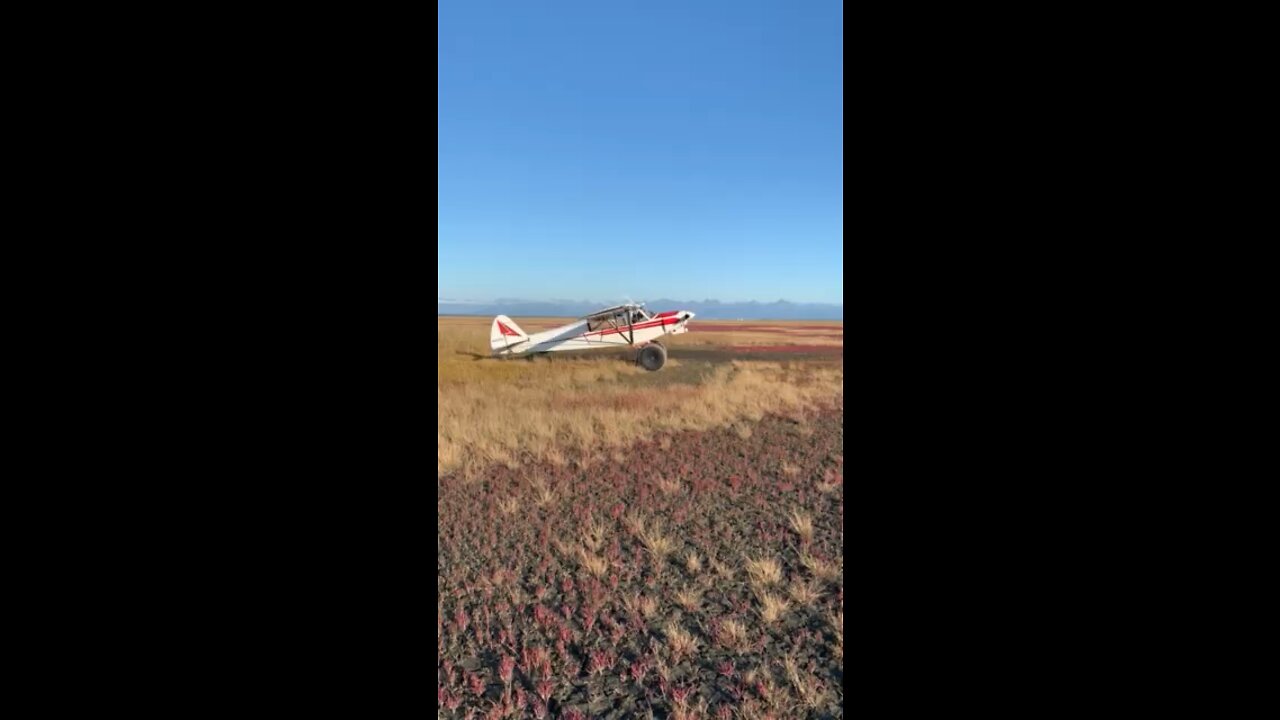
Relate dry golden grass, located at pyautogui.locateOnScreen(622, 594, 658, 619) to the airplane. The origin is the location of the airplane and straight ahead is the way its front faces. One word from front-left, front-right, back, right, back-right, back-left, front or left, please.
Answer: right

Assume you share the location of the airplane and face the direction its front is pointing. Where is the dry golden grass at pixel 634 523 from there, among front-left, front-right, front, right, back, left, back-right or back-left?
right

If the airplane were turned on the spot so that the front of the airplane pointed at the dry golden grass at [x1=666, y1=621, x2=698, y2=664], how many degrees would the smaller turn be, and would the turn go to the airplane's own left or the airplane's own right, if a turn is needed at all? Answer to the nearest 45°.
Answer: approximately 90° to the airplane's own right

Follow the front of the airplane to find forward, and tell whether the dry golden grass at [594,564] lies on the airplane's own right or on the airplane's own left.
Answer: on the airplane's own right

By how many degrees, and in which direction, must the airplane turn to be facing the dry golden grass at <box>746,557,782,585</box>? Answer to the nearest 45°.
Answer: approximately 90° to its right

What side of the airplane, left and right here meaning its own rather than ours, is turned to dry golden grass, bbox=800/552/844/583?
right

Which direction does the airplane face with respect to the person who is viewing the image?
facing to the right of the viewer

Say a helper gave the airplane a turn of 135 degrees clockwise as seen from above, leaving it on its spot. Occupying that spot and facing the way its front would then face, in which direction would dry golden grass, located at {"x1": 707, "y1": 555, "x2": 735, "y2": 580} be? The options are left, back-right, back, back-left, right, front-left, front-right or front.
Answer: front-left

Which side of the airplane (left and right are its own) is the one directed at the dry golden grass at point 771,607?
right

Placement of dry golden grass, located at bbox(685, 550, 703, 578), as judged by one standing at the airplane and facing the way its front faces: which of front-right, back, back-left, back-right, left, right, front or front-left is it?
right

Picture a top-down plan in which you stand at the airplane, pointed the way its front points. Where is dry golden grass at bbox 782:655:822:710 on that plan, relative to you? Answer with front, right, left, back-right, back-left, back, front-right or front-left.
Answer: right
